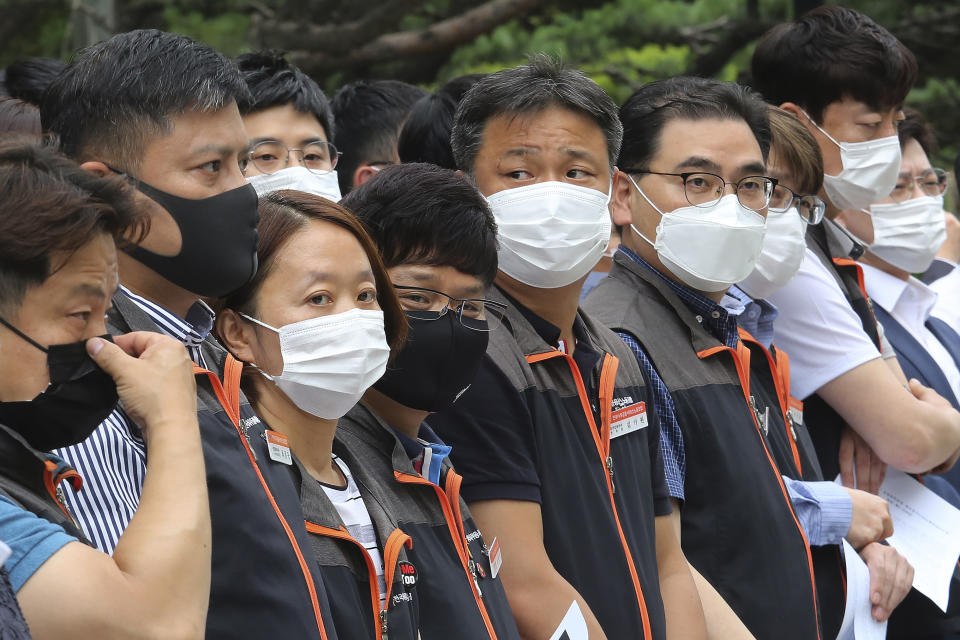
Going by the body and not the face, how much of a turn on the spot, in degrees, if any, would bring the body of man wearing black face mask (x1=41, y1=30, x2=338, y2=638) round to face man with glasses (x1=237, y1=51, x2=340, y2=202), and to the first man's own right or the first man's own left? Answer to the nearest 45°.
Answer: approximately 135° to the first man's own left

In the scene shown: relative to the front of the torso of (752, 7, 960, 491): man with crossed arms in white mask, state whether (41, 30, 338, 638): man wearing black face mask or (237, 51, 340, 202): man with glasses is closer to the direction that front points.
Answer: the man wearing black face mask

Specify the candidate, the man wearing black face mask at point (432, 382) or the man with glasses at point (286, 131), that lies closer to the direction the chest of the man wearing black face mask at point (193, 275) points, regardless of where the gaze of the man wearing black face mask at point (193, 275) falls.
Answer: the man wearing black face mask

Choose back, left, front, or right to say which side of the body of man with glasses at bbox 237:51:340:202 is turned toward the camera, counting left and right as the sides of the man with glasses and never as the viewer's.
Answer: front

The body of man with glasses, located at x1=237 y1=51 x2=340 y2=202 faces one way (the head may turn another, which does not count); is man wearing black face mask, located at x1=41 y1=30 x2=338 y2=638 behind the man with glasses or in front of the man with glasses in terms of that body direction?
in front

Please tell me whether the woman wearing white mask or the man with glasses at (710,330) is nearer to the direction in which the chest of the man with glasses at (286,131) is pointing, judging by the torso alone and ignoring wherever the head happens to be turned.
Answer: the woman wearing white mask

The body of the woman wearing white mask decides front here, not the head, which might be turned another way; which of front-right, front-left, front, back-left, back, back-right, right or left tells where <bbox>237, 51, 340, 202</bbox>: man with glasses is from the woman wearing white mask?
back-left

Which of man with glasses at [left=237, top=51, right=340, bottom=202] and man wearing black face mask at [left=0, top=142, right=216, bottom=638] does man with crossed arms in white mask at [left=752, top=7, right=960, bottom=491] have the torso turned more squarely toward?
the man wearing black face mask

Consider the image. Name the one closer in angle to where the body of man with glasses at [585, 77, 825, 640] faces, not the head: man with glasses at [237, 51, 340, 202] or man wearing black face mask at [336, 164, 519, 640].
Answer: the man wearing black face mask
